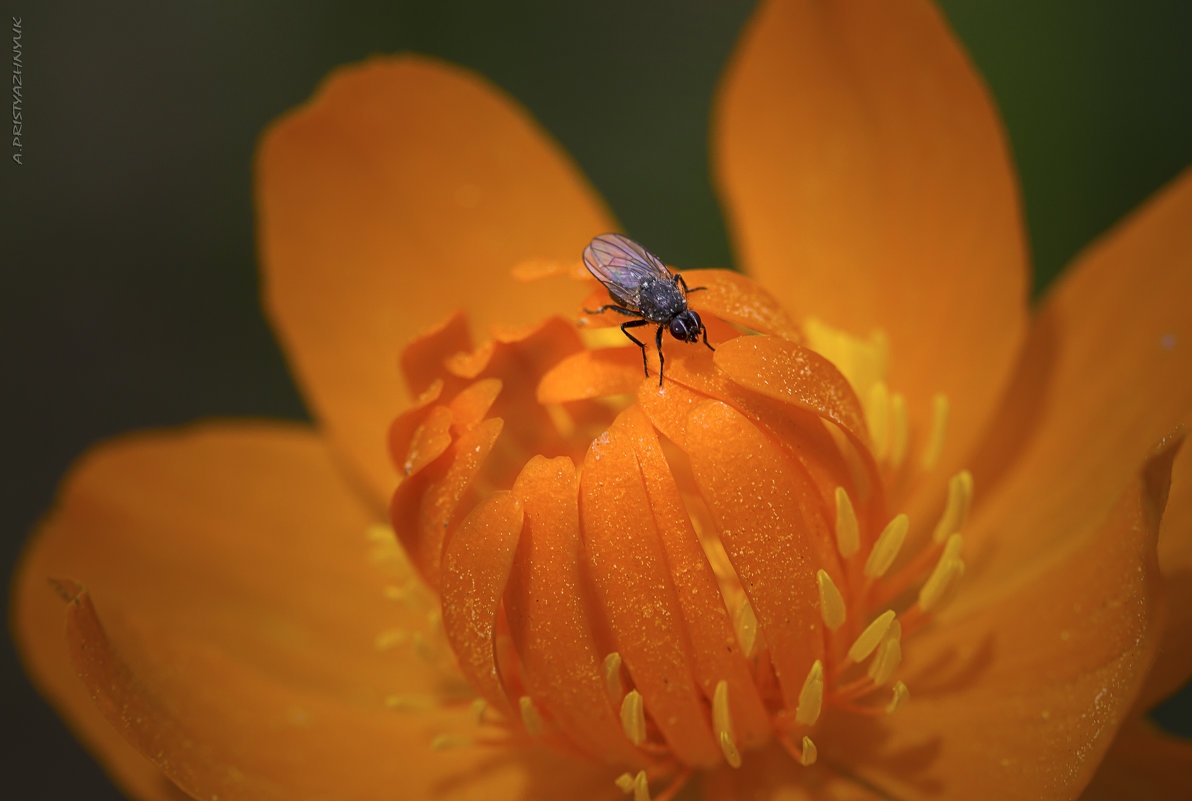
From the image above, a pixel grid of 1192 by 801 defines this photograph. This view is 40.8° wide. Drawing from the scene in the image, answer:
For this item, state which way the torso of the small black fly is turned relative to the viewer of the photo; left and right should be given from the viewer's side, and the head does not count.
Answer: facing the viewer and to the right of the viewer
